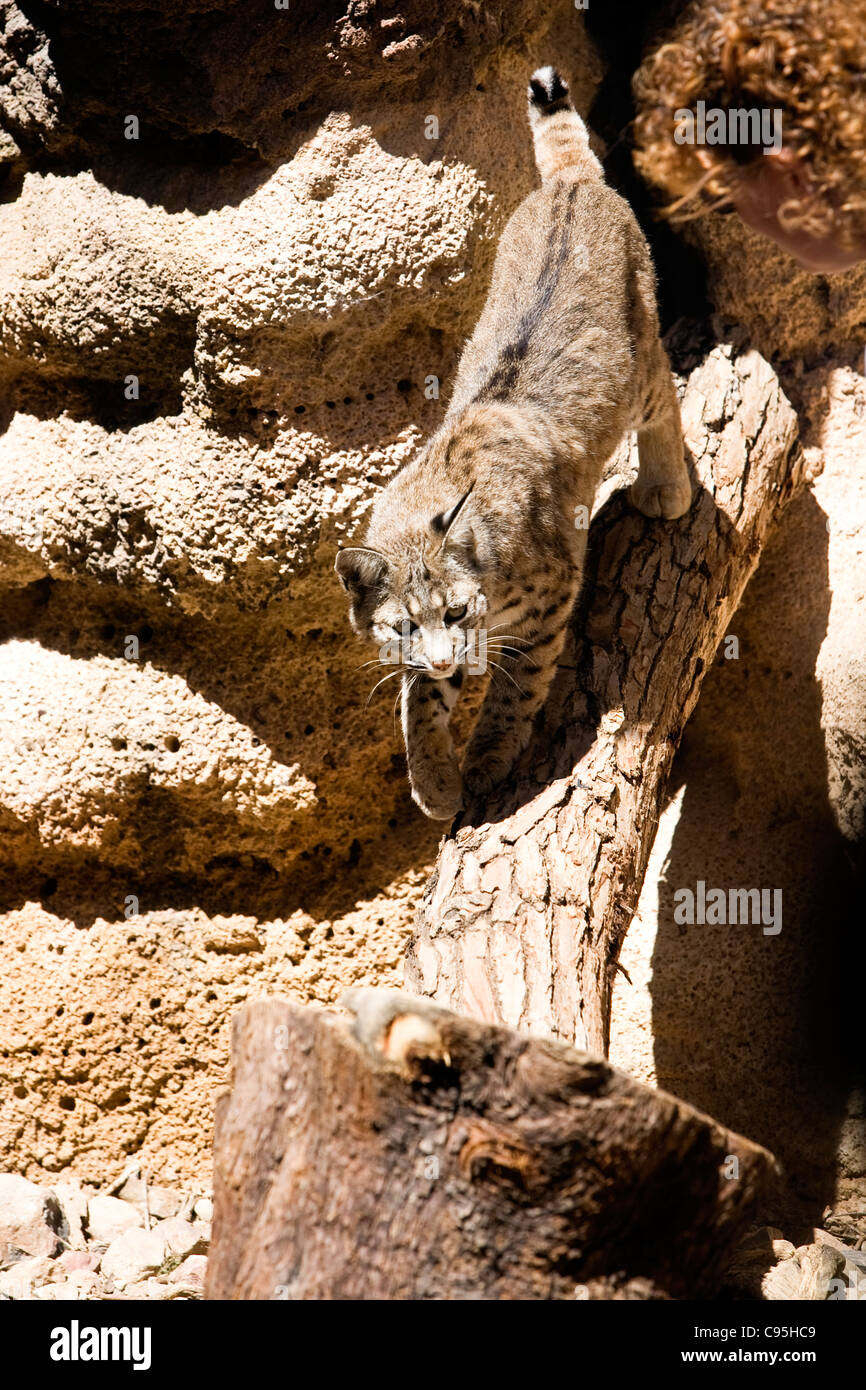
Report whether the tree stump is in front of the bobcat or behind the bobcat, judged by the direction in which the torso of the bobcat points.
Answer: in front

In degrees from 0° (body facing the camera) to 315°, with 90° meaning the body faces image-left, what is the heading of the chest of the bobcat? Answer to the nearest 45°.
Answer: approximately 45°
